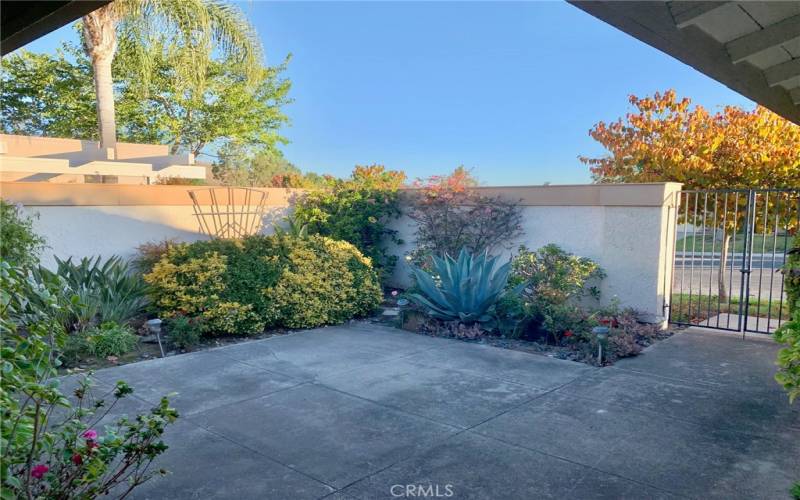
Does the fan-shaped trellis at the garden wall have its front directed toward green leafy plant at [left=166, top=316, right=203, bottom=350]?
yes

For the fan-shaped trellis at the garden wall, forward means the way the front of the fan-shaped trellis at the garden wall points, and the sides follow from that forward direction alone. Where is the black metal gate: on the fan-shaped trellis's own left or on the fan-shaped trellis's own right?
on the fan-shaped trellis's own left

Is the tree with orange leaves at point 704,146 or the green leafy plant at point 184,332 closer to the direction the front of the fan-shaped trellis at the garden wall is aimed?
the green leafy plant

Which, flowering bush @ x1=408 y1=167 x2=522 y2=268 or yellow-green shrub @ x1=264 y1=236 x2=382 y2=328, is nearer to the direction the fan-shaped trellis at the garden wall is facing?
the yellow-green shrub

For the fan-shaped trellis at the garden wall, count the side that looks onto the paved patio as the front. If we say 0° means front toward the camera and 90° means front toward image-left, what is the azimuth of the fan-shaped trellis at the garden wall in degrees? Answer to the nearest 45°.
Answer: approximately 0°

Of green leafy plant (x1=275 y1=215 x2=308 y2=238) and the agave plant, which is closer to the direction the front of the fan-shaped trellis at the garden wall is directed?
the agave plant

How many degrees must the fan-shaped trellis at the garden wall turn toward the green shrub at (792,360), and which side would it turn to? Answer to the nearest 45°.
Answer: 0° — it already faces it

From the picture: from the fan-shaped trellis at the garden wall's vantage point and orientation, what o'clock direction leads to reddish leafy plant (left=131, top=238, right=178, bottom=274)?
The reddish leafy plant is roughly at 3 o'clock from the fan-shaped trellis at the garden wall.

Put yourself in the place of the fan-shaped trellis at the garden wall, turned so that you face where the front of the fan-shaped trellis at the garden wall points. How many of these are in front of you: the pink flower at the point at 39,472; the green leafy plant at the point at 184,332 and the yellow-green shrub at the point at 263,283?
3

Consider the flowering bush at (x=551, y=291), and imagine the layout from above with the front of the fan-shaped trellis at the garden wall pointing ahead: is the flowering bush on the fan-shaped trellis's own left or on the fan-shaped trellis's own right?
on the fan-shaped trellis's own left

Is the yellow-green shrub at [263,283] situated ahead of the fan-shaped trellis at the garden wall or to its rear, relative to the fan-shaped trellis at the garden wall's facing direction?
ahead

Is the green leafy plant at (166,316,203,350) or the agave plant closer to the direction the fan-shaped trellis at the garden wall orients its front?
the green leafy plant

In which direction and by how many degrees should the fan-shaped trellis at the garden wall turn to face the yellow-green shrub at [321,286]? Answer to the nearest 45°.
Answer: approximately 45° to its left

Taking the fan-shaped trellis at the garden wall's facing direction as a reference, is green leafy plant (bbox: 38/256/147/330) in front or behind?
in front
